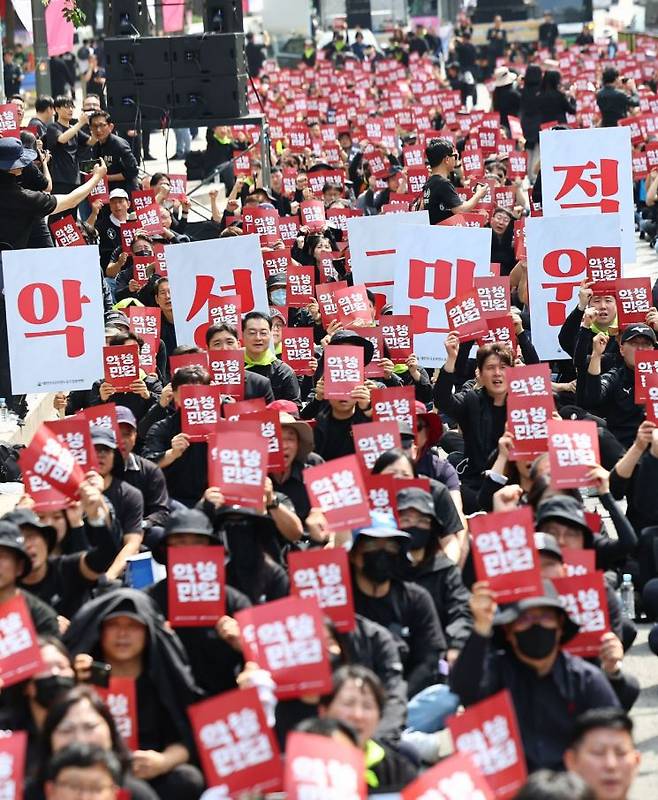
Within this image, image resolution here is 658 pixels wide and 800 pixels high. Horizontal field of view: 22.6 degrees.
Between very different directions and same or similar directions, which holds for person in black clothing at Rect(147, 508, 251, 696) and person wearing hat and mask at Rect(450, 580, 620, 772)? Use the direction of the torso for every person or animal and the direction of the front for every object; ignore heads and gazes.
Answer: same or similar directions

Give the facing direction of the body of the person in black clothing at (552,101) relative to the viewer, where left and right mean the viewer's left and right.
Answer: facing away from the viewer and to the right of the viewer

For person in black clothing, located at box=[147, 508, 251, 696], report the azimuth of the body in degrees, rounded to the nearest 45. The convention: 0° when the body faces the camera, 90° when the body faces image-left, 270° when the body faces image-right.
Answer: approximately 0°

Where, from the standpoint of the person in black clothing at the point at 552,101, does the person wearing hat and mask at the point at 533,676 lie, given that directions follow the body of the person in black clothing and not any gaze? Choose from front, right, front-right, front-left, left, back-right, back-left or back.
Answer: back-right

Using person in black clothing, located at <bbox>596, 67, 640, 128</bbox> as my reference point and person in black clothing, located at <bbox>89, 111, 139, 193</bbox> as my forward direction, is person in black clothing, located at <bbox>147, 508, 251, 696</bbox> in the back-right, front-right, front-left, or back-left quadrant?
front-left

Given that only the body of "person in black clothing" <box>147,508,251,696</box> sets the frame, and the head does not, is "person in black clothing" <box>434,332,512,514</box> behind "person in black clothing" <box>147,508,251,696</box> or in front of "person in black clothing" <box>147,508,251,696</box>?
behind

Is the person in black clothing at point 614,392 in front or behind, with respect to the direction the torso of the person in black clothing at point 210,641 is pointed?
behind

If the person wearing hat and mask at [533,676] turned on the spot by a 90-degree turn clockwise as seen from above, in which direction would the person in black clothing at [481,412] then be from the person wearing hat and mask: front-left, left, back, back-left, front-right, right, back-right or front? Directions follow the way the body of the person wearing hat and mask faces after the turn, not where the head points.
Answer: right

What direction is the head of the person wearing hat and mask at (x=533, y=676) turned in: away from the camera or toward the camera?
toward the camera

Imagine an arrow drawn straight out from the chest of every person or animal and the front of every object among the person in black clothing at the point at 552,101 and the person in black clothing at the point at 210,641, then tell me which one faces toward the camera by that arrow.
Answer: the person in black clothing at the point at 210,641

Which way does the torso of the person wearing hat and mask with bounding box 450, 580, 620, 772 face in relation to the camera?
toward the camera

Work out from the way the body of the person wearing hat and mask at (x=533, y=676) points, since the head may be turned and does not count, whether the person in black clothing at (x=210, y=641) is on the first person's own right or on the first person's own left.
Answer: on the first person's own right
